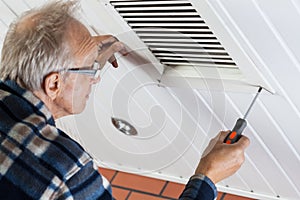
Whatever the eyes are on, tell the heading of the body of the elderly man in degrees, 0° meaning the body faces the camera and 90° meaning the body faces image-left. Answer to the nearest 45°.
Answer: approximately 225°

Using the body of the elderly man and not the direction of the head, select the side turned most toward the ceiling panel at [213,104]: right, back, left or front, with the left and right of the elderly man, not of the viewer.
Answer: front
